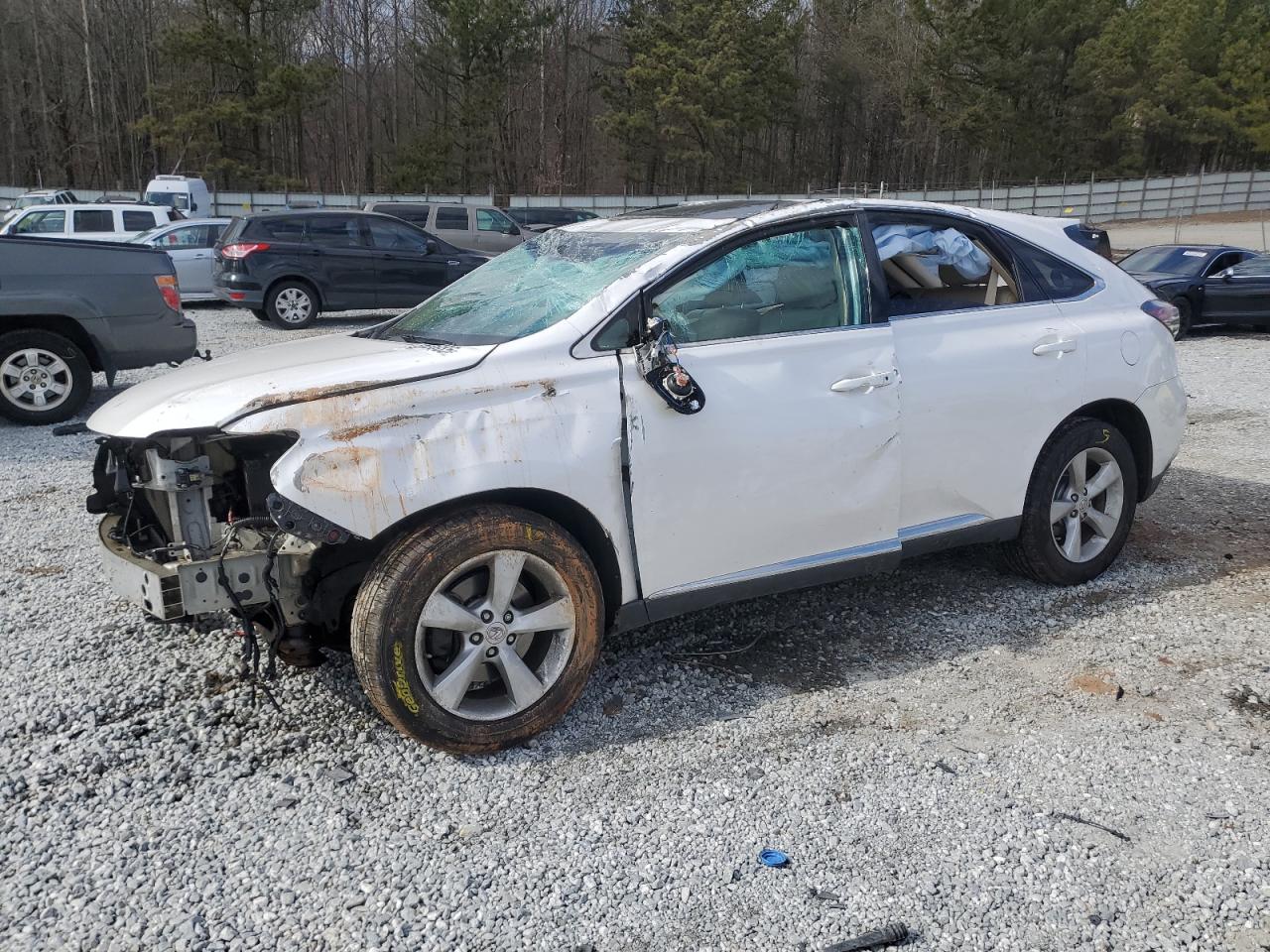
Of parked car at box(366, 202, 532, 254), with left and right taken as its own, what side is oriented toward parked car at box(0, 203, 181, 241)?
back

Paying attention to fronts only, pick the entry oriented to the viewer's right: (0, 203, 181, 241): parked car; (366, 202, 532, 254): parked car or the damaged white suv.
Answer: (366, 202, 532, 254): parked car

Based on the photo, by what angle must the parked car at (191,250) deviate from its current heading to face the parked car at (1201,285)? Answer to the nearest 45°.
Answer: approximately 135° to its left

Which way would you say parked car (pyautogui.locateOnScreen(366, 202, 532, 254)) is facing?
to the viewer's right

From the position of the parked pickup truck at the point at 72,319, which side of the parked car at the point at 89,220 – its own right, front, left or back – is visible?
left

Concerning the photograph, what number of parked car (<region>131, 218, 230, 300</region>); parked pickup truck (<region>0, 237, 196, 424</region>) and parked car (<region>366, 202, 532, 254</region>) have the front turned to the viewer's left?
2

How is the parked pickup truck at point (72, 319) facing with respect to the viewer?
to the viewer's left

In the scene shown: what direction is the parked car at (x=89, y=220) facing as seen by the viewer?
to the viewer's left

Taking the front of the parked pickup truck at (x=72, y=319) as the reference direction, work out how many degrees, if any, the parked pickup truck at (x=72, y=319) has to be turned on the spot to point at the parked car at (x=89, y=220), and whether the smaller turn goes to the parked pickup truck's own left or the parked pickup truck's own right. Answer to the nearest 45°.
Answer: approximately 90° to the parked pickup truck's own right

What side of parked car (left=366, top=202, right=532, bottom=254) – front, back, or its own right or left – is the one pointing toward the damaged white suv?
right

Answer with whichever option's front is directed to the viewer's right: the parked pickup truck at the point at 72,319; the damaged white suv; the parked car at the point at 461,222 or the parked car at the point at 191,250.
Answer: the parked car at the point at 461,222

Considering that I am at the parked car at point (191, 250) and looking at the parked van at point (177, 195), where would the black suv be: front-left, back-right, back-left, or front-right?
back-right

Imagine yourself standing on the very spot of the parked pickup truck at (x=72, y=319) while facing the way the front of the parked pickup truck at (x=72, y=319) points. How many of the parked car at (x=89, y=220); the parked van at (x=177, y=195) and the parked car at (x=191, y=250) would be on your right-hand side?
3

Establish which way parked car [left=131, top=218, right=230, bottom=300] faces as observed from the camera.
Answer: facing to the left of the viewer
